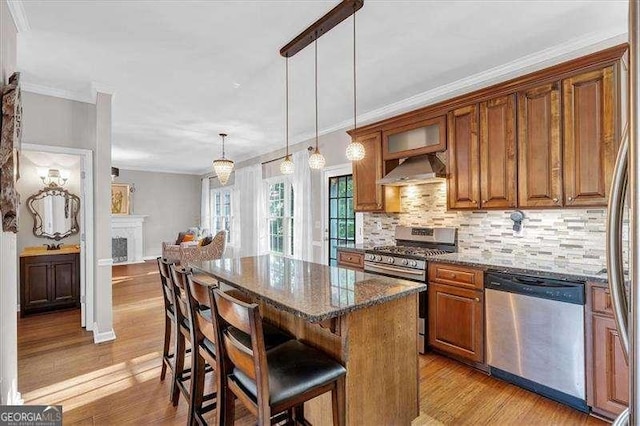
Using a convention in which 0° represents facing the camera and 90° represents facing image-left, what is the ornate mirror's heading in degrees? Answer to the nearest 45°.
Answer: approximately 0°

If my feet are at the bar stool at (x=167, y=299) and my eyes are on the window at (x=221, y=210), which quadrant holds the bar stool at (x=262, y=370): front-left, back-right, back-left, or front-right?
back-right

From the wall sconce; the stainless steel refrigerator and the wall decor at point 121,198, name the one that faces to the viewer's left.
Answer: the stainless steel refrigerator

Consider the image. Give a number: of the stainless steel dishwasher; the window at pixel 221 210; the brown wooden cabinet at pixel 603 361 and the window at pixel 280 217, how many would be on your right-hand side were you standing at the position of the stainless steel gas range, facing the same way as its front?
2

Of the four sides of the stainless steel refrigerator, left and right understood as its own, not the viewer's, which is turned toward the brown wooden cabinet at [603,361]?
right

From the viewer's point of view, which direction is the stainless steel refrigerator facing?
to the viewer's left

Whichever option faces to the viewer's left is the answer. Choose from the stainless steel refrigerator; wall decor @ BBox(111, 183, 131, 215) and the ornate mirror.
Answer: the stainless steel refrigerator

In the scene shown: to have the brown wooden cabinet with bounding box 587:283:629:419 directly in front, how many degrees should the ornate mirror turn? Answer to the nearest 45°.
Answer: approximately 45° to its left
